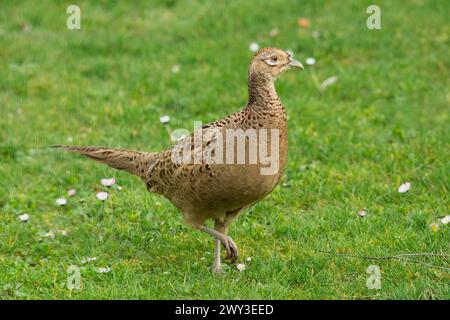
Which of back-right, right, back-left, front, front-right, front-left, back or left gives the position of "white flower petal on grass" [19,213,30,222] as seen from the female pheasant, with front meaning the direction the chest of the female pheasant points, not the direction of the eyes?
back-left

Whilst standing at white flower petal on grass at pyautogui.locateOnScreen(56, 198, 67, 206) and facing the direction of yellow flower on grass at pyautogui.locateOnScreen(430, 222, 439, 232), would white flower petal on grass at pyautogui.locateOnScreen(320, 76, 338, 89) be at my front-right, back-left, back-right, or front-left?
front-left

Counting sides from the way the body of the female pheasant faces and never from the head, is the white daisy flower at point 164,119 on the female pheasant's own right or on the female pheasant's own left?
on the female pheasant's own left

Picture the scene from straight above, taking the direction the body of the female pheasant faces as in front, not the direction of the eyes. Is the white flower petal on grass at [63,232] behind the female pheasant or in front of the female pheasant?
behind

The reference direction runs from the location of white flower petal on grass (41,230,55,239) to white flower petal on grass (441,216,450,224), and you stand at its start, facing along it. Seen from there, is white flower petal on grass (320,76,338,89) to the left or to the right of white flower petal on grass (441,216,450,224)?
left

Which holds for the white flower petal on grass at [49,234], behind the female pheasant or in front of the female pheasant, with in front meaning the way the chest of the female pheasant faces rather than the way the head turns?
behind

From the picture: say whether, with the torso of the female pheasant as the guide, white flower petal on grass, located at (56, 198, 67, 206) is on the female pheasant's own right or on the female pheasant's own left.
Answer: on the female pheasant's own left

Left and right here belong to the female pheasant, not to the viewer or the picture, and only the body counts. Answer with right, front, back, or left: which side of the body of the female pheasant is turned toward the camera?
right

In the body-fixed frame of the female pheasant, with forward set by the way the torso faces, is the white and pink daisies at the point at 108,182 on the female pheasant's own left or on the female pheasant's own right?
on the female pheasant's own left

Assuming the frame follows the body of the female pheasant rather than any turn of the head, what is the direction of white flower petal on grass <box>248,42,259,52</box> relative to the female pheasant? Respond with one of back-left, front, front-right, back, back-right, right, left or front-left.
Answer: left
